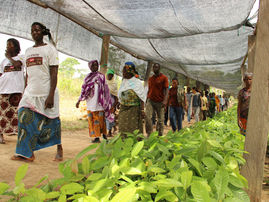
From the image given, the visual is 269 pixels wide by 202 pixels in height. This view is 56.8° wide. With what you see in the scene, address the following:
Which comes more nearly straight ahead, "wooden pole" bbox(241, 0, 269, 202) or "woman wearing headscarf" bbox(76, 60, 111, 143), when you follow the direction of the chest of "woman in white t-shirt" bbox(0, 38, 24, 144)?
the wooden pole

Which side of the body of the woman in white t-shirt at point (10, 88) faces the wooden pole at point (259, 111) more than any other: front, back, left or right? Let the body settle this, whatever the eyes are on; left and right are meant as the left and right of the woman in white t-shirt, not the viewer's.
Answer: left

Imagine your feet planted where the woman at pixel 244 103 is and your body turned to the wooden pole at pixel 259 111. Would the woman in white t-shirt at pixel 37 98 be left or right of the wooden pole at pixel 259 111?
right

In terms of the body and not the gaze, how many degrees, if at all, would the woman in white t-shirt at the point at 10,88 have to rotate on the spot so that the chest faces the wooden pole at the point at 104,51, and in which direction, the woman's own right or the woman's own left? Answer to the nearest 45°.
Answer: approximately 180°

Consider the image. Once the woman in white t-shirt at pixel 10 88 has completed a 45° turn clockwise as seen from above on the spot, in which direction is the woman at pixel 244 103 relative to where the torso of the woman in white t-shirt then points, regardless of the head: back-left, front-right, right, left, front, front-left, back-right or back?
back-left

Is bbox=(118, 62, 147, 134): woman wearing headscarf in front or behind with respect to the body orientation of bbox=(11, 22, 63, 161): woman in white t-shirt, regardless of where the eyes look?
behind

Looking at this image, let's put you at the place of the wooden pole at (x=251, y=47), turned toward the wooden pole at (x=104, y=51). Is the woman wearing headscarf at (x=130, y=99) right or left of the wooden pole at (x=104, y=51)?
left

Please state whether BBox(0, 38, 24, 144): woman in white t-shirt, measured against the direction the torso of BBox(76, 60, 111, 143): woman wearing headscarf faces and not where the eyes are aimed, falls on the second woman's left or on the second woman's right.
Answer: on the second woman's right

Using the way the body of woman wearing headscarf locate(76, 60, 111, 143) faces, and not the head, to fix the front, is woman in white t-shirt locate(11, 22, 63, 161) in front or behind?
in front

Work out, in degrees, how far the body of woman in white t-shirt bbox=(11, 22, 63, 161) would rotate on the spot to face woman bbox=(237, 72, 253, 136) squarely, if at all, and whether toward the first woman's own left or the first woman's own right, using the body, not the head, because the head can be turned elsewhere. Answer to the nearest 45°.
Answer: approximately 135° to the first woman's own left
